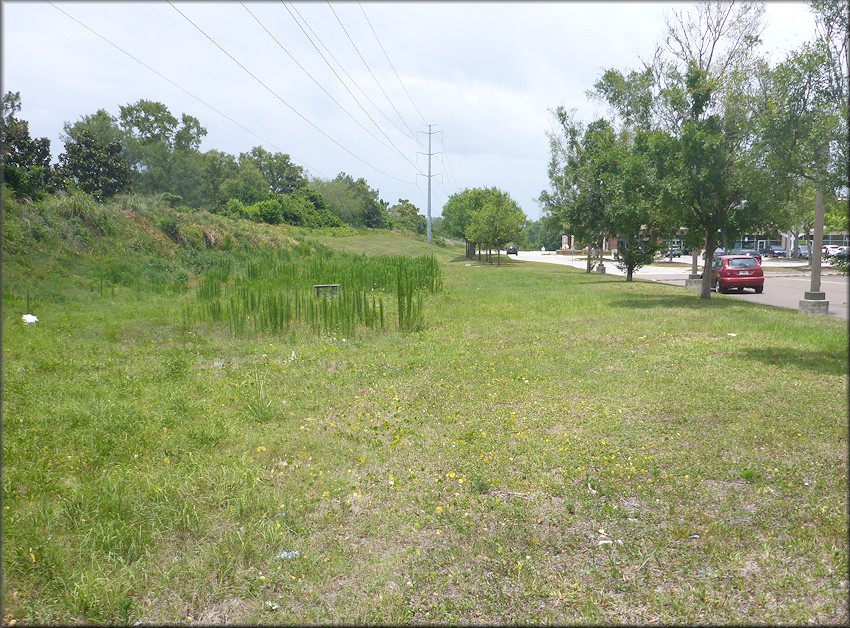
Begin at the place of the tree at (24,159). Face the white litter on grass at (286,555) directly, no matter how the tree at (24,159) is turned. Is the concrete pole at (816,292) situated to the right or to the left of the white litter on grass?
left

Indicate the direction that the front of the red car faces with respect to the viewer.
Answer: facing away from the viewer and to the left of the viewer

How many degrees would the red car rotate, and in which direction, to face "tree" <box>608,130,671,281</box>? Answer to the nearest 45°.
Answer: approximately 90° to its left

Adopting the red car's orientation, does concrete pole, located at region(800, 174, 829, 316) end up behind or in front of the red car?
behind

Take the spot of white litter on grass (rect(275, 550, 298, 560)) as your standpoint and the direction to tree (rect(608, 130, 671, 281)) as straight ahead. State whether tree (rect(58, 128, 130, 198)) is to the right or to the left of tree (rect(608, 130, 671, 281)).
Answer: left
